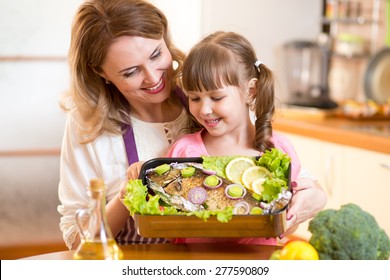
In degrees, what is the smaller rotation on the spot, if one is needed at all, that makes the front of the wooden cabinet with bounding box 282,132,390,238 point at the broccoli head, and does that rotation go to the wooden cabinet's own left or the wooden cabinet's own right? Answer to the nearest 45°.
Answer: approximately 45° to the wooden cabinet's own left

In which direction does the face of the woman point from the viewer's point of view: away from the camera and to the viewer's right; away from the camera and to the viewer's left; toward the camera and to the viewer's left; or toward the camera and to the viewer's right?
toward the camera and to the viewer's right

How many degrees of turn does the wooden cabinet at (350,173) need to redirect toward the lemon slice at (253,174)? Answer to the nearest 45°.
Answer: approximately 45° to its left

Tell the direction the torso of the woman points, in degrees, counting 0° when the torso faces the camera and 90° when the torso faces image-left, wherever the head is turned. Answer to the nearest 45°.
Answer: approximately 315°

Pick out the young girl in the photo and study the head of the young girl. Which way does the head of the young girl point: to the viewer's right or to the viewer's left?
to the viewer's left

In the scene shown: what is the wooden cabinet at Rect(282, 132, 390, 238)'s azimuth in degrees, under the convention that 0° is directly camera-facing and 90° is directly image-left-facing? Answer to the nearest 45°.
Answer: approximately 45°
